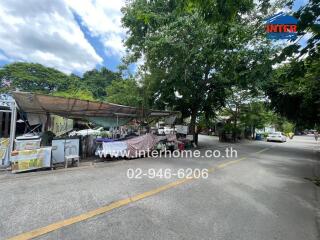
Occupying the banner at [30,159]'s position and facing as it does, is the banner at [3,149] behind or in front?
behind

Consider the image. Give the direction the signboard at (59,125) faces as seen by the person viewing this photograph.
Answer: facing the viewer and to the right of the viewer

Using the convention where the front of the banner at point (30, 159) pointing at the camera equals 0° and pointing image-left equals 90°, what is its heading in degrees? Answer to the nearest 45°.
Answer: approximately 315°

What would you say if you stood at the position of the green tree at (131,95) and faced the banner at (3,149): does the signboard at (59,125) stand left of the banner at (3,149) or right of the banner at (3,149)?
right

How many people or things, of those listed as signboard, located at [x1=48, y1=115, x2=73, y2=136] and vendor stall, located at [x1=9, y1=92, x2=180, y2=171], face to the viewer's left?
0

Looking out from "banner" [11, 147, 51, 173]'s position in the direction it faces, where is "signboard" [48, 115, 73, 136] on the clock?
The signboard is roughly at 8 o'clock from the banner.

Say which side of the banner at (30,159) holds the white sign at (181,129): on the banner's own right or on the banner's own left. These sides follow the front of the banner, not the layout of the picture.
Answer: on the banner's own left
